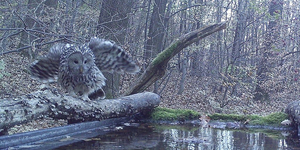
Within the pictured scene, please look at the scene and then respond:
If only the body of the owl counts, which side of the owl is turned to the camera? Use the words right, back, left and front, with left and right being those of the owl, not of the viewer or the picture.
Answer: front

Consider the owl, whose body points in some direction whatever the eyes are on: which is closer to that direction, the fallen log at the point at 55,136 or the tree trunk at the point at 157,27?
the fallen log

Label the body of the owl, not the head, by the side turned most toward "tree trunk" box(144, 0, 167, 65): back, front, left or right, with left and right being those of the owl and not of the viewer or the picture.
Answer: back

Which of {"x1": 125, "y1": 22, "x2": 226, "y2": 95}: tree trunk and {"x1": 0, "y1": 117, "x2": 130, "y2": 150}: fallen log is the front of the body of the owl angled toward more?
the fallen log

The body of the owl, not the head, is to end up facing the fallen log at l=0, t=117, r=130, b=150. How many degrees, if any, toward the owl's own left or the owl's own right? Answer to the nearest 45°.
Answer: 0° — it already faces it

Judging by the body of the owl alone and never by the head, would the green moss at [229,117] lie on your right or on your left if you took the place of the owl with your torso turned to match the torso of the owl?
on your left

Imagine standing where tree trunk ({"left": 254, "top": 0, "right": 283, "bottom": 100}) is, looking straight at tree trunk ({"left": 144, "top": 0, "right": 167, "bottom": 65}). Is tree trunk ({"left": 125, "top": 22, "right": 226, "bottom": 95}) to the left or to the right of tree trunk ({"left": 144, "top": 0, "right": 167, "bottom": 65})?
left

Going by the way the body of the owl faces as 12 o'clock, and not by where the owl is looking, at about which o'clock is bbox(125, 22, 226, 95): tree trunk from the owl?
The tree trunk is roughly at 8 o'clock from the owl.

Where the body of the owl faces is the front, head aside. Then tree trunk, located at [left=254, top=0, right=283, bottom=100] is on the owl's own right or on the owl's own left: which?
on the owl's own left

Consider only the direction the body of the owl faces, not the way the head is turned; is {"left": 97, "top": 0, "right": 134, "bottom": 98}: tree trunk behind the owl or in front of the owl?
behind
